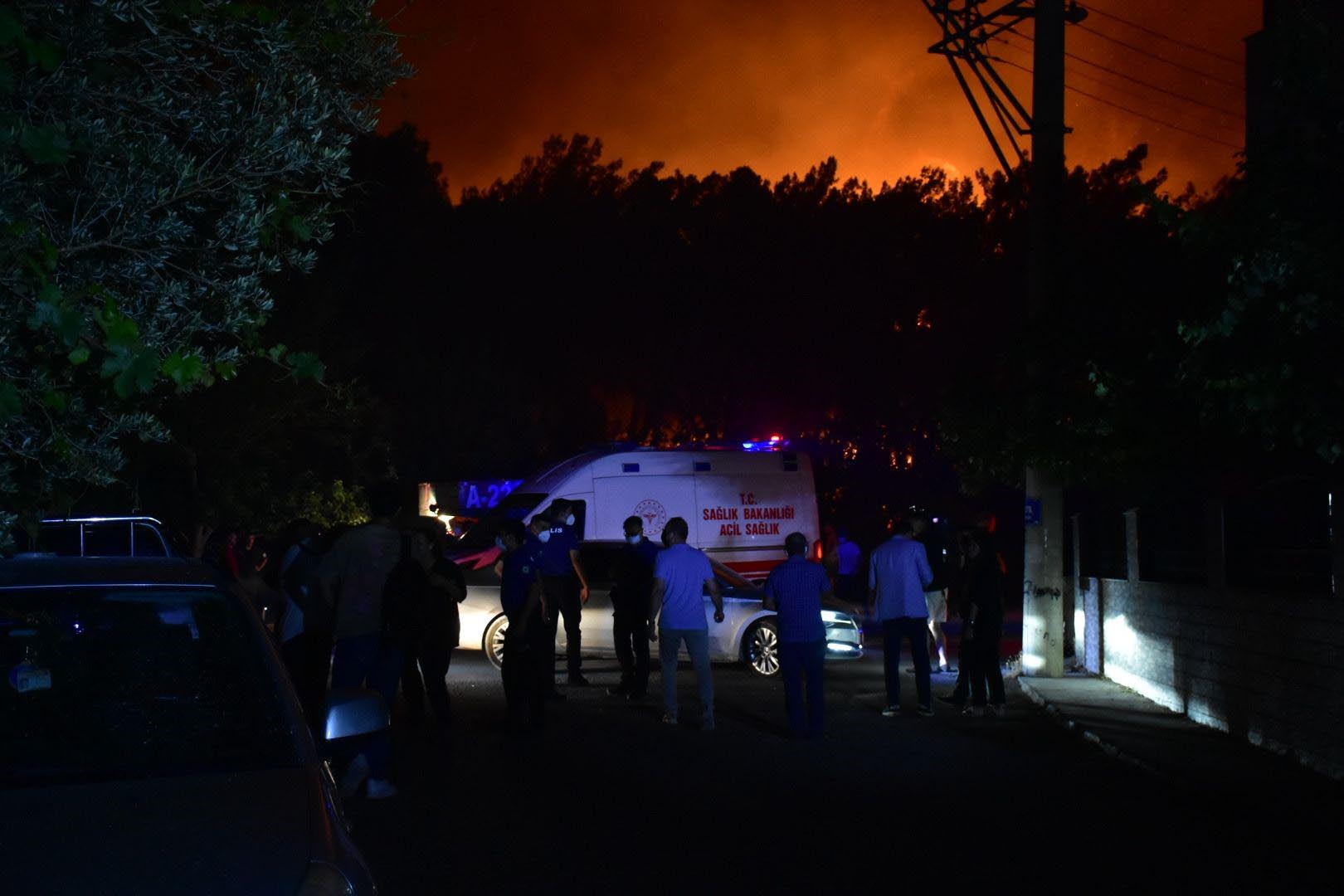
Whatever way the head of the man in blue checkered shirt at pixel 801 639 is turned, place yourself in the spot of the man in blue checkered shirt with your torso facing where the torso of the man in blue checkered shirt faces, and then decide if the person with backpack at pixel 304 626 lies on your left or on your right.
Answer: on your left

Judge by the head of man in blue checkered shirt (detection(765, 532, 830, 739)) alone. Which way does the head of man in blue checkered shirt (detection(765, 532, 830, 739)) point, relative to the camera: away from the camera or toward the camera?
away from the camera

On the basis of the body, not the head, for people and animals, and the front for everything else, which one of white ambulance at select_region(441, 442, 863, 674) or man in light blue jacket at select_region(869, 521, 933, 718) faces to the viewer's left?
the white ambulance

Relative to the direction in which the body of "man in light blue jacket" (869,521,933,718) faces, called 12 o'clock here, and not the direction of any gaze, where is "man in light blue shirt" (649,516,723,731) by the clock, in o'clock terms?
"man in light blue shirt" (649,516,723,731) is roughly at 8 o'clock from "man in light blue jacket" (869,521,933,718).

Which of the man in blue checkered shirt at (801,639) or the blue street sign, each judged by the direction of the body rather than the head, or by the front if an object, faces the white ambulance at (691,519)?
the man in blue checkered shirt

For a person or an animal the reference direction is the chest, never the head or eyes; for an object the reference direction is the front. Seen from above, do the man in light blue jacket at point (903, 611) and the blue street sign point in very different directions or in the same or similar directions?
very different directions

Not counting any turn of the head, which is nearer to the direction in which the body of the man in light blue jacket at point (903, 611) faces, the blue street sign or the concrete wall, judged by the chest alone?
the blue street sign

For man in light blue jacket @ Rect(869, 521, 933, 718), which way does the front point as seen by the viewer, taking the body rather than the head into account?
away from the camera

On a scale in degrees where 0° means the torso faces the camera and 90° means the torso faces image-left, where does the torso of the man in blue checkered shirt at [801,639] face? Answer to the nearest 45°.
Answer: approximately 180°

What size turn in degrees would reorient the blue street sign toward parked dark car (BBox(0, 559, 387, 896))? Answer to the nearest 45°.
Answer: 0° — it already faces it

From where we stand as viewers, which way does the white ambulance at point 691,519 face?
facing to the left of the viewer

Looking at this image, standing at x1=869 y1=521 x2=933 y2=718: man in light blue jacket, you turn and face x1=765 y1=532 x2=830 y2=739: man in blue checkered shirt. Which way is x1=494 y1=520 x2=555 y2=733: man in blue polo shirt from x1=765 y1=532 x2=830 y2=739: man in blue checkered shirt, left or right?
right
